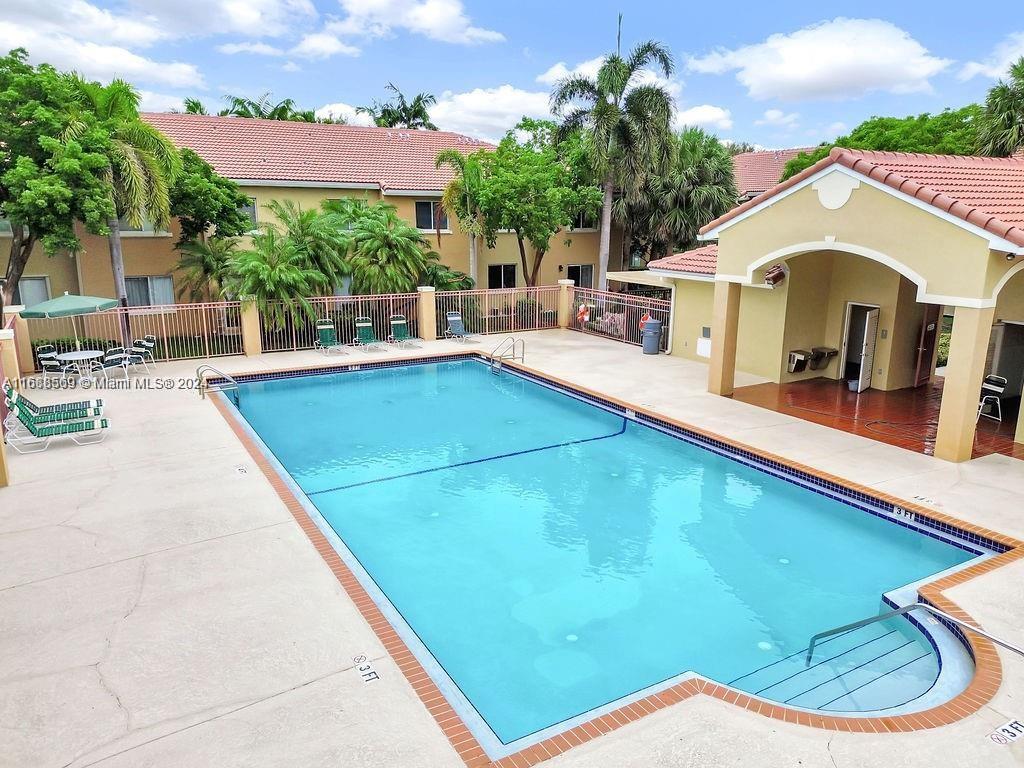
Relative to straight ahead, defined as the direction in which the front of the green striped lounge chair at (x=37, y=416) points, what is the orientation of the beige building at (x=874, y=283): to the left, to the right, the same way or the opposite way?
the opposite way

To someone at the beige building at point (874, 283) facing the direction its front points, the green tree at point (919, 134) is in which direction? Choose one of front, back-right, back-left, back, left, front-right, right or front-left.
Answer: back-right

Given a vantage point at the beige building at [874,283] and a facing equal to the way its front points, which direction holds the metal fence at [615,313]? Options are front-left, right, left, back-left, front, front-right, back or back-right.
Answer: right

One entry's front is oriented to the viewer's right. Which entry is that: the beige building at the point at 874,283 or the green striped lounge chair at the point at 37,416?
the green striped lounge chair

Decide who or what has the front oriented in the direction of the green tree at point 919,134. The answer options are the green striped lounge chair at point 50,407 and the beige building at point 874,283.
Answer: the green striped lounge chair

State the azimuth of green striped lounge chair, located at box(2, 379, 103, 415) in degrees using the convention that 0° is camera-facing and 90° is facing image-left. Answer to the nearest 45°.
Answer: approximately 270°

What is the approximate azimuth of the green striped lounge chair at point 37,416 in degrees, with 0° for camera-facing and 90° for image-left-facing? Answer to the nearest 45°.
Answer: approximately 270°

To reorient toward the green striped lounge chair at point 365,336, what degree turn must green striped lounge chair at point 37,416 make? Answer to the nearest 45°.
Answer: approximately 45° to its left

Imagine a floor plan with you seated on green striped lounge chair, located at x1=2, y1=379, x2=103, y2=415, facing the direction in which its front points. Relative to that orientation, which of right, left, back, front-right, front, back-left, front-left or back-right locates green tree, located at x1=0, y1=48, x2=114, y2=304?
left

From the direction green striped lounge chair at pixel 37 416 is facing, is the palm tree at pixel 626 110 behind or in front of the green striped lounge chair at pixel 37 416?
in front

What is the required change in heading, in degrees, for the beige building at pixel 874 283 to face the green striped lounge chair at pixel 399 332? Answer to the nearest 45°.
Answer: approximately 45° to its right

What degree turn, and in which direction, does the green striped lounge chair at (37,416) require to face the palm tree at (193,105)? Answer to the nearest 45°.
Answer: approximately 90° to its left

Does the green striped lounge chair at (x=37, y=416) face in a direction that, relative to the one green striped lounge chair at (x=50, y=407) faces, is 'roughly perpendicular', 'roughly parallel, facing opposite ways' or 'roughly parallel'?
roughly parallel

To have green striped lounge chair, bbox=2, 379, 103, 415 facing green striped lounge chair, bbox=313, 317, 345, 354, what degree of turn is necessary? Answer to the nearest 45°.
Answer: approximately 45° to its left

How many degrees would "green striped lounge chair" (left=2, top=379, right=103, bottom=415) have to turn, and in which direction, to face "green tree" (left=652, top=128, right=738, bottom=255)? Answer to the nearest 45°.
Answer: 0° — it already faces it
